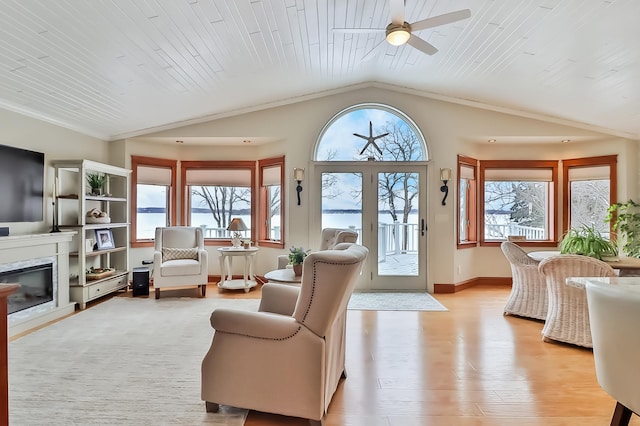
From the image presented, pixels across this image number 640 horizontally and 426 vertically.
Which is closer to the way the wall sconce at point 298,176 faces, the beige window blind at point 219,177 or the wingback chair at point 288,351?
the wingback chair

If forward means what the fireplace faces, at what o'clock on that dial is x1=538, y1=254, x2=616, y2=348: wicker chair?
The wicker chair is roughly at 12 o'clock from the fireplace.

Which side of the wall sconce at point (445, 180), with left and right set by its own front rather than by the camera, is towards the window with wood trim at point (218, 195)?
right

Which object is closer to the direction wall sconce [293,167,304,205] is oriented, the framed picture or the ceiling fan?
the ceiling fan

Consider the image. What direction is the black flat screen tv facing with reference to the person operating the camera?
facing the viewer and to the right of the viewer

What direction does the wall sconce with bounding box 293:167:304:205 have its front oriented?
toward the camera

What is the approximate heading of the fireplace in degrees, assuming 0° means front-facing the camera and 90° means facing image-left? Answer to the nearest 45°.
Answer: approximately 315°

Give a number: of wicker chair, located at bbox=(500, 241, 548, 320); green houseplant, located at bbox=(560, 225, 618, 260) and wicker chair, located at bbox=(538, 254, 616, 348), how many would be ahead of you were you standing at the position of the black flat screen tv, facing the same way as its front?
3

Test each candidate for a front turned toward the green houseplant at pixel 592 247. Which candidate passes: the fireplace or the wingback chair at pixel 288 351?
the fireplace

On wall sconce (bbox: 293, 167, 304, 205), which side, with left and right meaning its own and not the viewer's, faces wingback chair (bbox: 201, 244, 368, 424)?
front

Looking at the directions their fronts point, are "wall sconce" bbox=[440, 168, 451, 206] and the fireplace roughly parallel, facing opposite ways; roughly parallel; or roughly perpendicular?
roughly perpendicular

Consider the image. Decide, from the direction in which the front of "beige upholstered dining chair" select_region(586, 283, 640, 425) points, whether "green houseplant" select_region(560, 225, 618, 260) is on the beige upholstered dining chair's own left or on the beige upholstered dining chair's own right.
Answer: on the beige upholstered dining chair's own left

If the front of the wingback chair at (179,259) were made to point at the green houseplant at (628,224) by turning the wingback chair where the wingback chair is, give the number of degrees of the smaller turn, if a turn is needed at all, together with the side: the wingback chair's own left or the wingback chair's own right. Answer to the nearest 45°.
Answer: approximately 90° to the wingback chair's own left

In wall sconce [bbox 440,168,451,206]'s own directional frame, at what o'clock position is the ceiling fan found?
The ceiling fan is roughly at 12 o'clock from the wall sconce.

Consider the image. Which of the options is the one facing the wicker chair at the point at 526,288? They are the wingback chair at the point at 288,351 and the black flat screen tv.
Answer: the black flat screen tv

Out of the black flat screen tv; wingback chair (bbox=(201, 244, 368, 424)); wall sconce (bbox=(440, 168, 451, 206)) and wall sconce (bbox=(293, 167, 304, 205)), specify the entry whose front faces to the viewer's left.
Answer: the wingback chair

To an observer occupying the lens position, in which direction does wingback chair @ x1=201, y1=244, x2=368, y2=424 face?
facing to the left of the viewer

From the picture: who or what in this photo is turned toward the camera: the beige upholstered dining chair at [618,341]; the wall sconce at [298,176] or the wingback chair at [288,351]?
the wall sconce
